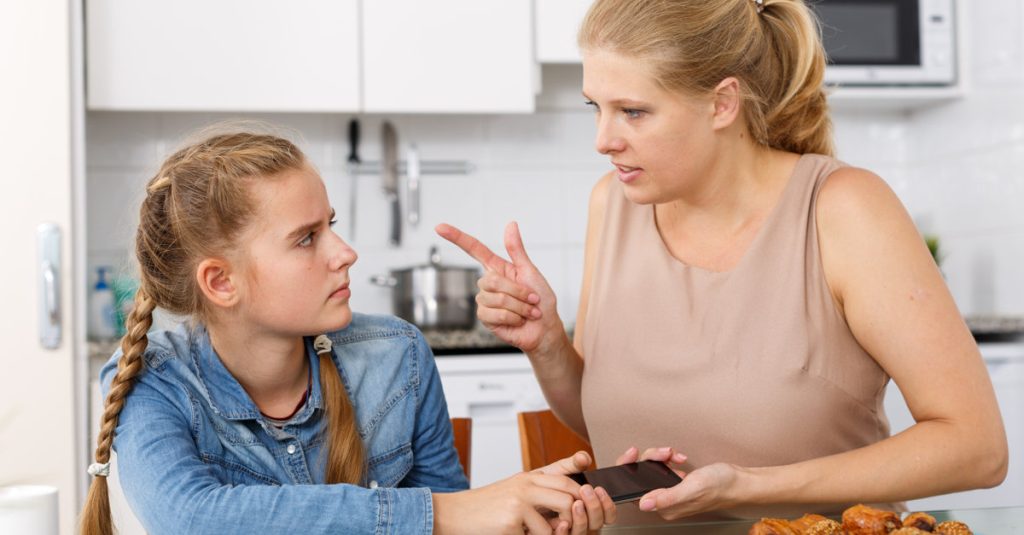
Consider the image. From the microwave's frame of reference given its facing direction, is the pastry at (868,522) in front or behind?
in front

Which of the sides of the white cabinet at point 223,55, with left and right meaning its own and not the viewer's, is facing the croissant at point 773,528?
front

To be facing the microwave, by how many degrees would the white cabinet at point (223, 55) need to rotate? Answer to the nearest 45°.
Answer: approximately 90° to its left

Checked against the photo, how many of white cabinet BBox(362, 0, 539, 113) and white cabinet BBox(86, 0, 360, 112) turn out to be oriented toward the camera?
2

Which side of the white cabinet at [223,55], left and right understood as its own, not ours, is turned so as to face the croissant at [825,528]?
front

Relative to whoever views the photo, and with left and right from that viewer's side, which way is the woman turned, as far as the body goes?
facing the viewer and to the left of the viewer

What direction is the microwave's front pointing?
toward the camera

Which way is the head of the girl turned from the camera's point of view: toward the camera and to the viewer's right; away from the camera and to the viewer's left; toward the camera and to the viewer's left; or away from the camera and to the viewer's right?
toward the camera and to the viewer's right

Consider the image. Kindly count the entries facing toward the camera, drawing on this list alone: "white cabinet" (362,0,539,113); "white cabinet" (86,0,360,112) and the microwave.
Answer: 3

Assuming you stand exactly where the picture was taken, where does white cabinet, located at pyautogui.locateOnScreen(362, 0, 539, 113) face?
facing the viewer

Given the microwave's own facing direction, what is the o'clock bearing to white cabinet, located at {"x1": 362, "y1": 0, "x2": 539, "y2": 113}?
The white cabinet is roughly at 2 o'clock from the microwave.

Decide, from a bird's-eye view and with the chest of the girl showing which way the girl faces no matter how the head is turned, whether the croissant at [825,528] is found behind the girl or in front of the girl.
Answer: in front

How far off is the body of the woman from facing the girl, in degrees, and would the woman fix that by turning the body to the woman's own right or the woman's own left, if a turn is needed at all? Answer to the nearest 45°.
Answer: approximately 45° to the woman's own right

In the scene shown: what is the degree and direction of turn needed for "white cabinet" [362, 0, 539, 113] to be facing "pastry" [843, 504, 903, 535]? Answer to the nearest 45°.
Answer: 0° — it already faces it

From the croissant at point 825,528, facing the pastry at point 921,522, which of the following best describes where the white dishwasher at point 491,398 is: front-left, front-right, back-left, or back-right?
back-left

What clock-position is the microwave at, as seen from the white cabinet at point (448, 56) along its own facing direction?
The microwave is roughly at 9 o'clock from the white cabinet.

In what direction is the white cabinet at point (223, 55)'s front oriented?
toward the camera
